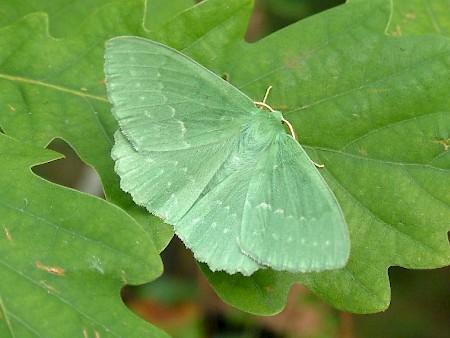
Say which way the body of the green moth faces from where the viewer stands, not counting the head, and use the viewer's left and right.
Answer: facing away from the viewer and to the right of the viewer

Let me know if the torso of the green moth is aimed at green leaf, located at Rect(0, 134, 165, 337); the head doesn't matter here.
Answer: no

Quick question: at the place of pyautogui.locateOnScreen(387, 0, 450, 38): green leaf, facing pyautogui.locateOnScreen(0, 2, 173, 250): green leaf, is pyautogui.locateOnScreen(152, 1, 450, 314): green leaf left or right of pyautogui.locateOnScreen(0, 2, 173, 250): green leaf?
left

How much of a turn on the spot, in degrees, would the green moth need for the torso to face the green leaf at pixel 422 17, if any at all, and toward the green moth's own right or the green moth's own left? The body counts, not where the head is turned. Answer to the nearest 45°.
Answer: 0° — it already faces it

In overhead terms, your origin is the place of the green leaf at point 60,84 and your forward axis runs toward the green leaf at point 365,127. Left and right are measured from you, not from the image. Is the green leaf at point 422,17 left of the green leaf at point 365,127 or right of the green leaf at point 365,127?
left
